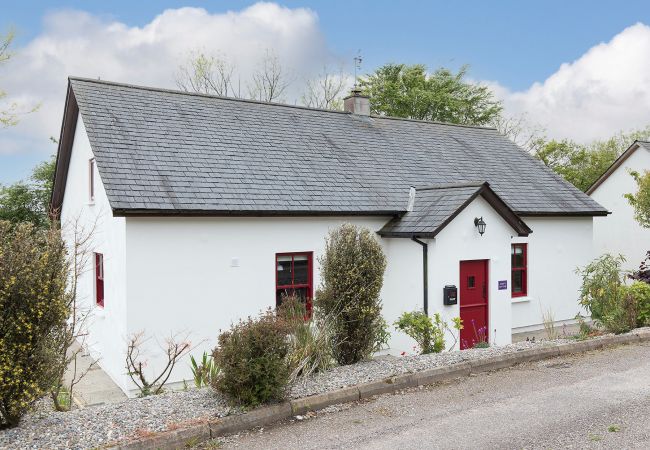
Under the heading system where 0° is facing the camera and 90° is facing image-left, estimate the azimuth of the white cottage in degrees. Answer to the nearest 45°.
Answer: approximately 315°

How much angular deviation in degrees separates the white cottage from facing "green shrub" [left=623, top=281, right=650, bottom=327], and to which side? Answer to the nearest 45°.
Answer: approximately 45° to its left

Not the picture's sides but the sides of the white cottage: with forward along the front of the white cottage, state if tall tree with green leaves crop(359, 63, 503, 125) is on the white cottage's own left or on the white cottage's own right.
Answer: on the white cottage's own left

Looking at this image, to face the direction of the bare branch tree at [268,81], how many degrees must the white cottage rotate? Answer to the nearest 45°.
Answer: approximately 135° to its left

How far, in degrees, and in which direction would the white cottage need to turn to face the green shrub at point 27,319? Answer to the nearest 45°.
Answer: approximately 45° to its right

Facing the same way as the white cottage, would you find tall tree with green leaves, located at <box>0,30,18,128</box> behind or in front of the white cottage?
behind

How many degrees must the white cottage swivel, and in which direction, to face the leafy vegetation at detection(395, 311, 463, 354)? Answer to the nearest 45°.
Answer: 0° — it already faces it

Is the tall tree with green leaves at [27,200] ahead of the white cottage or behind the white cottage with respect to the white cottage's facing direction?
behind

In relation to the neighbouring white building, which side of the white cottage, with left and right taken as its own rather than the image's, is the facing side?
left

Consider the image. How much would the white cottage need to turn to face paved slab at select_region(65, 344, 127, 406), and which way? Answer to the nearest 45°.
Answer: approximately 90° to its right
